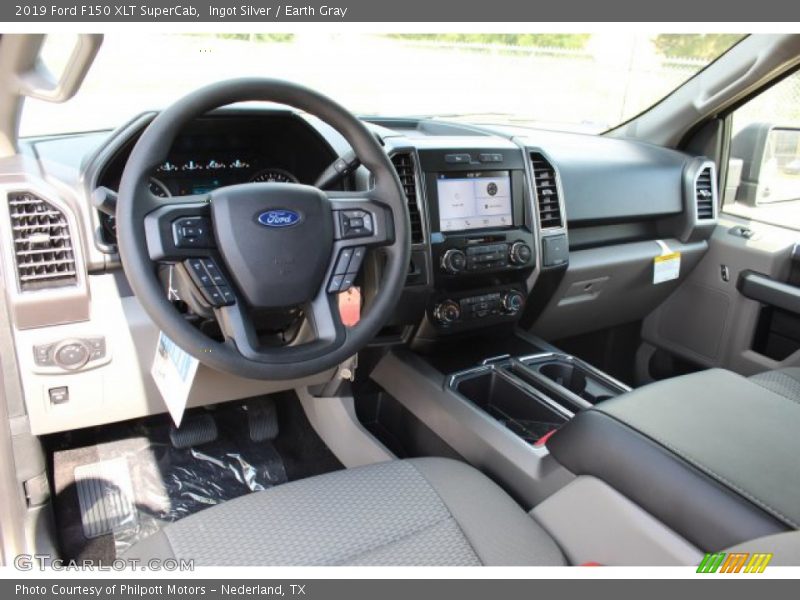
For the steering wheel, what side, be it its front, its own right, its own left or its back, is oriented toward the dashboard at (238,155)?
back

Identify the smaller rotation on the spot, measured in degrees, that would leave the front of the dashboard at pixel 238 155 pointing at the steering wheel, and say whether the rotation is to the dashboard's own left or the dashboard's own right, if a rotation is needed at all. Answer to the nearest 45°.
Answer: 0° — it already faces it

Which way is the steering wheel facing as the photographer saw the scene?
facing the viewer

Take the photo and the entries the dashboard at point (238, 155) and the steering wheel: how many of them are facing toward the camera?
2

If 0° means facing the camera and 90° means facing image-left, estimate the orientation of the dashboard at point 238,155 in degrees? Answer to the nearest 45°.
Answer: approximately 0°

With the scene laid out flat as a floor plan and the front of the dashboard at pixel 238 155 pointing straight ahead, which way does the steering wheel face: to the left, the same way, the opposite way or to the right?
the same way
